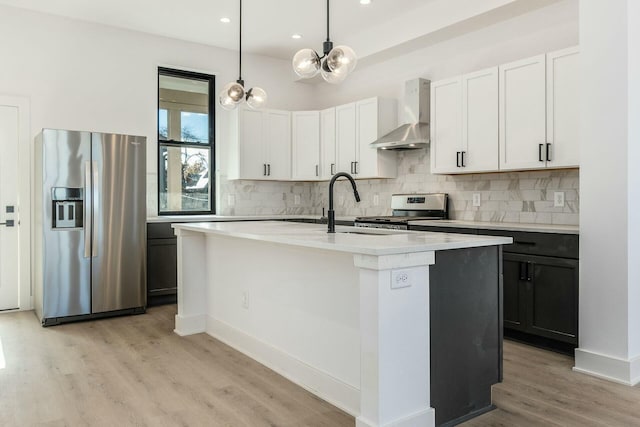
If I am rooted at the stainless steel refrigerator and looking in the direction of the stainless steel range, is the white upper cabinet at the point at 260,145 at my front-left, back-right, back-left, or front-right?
front-left

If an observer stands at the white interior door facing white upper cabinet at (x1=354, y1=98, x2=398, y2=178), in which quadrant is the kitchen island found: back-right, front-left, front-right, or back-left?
front-right

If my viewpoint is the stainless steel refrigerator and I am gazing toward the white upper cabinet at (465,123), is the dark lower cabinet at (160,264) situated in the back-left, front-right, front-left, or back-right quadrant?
front-left

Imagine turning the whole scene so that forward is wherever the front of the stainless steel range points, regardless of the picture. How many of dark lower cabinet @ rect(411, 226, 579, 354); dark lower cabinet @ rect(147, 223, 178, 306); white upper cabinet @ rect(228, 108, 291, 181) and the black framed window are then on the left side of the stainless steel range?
1

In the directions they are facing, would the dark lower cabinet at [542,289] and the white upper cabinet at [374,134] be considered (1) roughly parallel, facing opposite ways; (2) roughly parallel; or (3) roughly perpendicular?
roughly parallel

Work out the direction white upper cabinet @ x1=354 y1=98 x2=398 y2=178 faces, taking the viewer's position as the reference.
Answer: facing the viewer and to the left of the viewer

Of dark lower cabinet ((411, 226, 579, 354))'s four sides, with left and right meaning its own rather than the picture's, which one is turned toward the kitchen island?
front

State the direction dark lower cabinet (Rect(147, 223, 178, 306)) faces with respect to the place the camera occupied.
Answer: facing the viewer

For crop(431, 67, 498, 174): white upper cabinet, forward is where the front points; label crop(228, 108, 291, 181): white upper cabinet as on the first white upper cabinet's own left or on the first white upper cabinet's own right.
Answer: on the first white upper cabinet's own right

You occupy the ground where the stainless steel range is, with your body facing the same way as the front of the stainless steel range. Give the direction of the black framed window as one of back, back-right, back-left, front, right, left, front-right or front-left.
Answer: front-right

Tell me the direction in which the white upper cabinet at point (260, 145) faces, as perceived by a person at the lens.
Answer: facing the viewer and to the right of the viewer

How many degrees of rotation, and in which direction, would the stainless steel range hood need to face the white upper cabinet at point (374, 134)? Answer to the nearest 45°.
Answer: approximately 90° to its right
